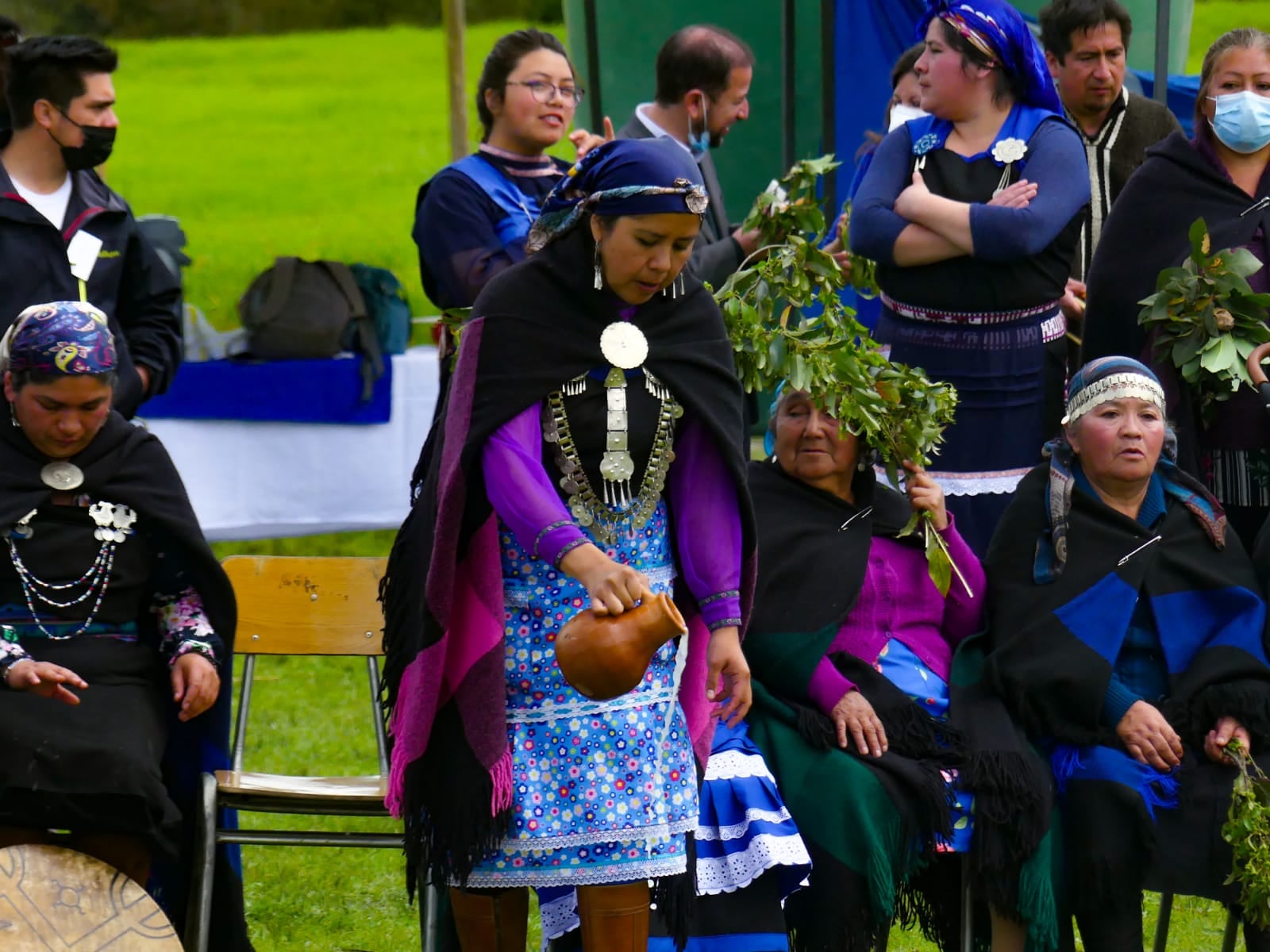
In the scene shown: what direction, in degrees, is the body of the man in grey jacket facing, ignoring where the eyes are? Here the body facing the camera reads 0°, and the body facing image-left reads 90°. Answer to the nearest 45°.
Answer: approximately 270°

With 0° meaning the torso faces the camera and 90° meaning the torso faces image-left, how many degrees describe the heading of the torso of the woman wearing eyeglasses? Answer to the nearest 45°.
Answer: approximately 315°

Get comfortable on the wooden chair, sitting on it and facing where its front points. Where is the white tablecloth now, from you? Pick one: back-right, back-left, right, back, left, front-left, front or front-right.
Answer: back

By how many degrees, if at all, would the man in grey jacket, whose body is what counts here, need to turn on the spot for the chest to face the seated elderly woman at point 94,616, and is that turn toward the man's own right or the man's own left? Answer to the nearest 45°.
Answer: approximately 135° to the man's own right

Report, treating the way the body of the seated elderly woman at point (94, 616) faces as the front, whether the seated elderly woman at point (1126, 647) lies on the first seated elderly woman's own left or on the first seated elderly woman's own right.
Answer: on the first seated elderly woman's own left

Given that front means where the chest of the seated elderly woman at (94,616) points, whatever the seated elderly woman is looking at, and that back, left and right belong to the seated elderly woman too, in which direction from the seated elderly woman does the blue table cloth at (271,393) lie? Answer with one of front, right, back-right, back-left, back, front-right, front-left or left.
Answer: back

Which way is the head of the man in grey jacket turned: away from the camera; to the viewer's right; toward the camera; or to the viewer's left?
to the viewer's right

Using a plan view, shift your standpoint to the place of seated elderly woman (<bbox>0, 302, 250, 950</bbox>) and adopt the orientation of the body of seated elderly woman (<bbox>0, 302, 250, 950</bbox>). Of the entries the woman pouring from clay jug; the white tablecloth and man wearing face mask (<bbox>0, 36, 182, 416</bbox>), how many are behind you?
2

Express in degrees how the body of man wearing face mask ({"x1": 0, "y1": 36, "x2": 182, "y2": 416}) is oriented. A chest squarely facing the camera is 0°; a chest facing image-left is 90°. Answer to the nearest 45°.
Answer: approximately 315°

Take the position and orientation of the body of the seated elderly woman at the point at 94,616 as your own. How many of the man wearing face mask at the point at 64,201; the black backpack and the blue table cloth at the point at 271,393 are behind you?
3

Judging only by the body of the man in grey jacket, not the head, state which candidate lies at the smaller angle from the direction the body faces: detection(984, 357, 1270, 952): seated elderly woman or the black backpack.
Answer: the seated elderly woman
